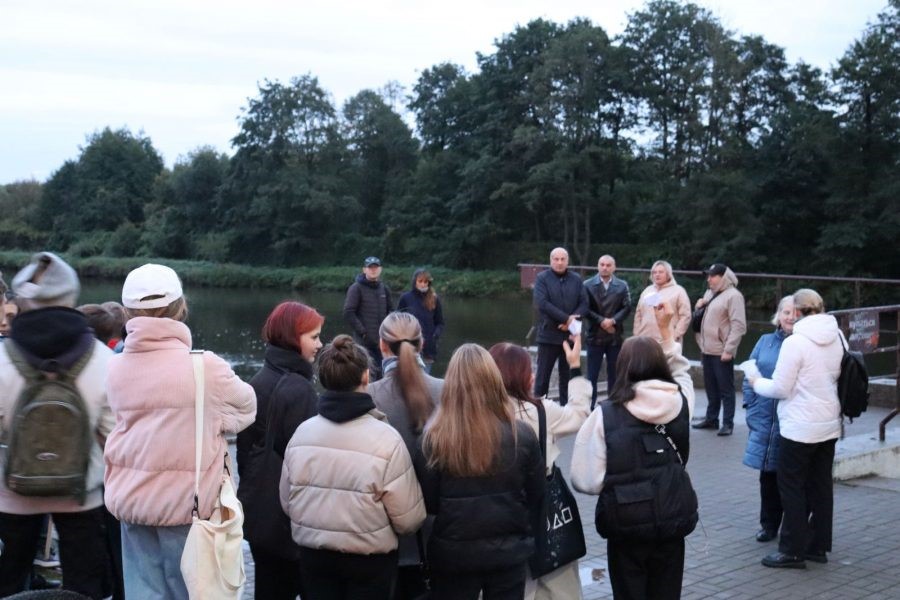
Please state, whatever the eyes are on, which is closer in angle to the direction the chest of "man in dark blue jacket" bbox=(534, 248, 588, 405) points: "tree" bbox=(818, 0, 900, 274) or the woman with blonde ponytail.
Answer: the woman with blonde ponytail

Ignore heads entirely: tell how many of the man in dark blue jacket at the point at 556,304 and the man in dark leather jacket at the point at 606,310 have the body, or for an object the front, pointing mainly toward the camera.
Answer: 2

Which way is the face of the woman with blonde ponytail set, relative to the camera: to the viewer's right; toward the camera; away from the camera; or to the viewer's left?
away from the camera

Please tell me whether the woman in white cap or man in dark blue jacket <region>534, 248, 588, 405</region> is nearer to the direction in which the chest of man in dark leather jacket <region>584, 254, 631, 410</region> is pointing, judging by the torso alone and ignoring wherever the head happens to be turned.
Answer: the woman in white cap

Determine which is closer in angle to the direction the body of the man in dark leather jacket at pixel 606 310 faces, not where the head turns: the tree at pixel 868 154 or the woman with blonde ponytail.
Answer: the woman with blonde ponytail

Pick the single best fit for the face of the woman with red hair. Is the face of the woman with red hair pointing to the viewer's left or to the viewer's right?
to the viewer's right

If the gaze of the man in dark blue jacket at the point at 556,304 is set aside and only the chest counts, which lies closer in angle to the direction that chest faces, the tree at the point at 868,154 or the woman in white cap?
the woman in white cap

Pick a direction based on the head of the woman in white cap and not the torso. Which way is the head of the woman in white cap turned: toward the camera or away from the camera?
away from the camera

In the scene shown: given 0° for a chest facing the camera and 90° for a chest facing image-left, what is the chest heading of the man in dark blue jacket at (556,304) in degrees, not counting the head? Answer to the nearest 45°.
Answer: approximately 0°
